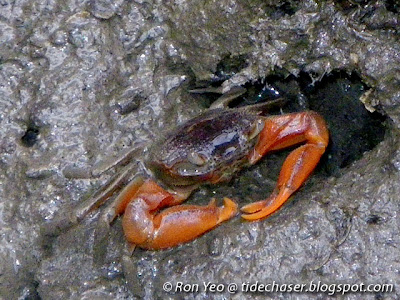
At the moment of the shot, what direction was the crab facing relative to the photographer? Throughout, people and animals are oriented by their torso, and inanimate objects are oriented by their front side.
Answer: facing the viewer and to the right of the viewer
